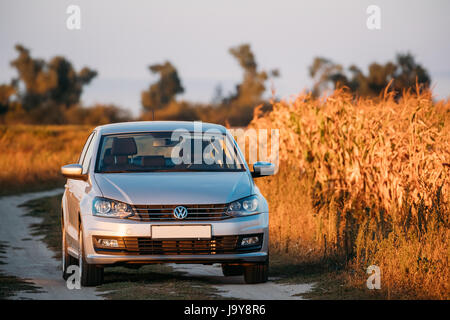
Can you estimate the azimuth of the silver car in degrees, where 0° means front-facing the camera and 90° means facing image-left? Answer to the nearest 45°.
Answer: approximately 0°
